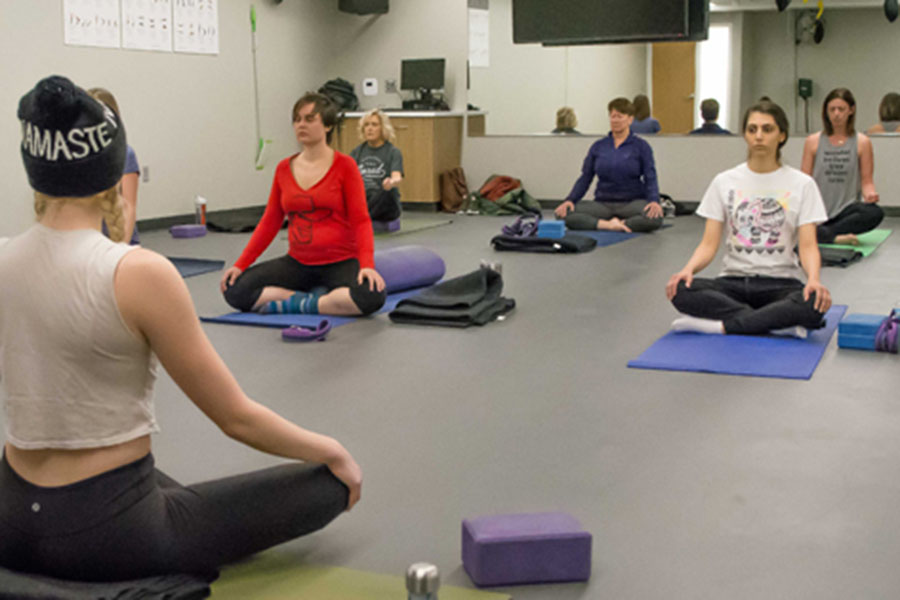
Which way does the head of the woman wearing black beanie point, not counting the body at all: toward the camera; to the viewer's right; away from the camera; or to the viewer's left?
away from the camera

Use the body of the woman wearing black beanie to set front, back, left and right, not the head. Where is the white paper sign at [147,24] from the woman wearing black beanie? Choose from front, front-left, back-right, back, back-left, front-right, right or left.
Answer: front

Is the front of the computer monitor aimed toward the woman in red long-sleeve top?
yes

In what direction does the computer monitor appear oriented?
toward the camera

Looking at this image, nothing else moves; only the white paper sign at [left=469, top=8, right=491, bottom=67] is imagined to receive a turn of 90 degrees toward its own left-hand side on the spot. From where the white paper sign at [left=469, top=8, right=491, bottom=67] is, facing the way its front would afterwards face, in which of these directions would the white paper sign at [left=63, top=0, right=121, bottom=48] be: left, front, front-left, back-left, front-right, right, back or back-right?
back-right

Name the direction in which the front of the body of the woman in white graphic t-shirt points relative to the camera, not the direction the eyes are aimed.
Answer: toward the camera

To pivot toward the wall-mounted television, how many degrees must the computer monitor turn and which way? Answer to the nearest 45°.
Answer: approximately 45° to its left

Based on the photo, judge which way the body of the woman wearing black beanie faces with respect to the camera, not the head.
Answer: away from the camera

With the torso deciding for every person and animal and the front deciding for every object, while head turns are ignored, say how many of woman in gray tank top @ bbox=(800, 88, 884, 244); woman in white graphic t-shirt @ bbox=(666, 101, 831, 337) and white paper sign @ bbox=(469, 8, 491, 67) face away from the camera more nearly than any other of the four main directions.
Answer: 0

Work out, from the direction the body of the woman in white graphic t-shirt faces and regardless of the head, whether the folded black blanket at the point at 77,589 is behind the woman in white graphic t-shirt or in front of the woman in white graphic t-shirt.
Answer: in front

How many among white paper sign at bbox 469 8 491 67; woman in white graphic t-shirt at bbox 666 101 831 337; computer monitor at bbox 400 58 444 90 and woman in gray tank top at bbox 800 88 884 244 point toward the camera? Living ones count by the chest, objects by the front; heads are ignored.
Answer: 4

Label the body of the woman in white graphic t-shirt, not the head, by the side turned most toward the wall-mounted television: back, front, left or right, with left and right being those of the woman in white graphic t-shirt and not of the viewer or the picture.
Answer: back

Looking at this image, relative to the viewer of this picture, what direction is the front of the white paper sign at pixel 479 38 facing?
facing the viewer
